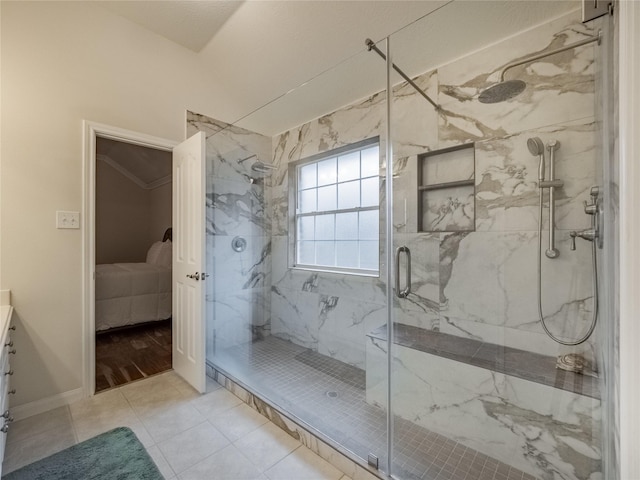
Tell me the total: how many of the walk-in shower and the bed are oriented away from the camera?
0

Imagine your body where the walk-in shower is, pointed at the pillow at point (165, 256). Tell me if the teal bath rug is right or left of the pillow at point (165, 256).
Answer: left

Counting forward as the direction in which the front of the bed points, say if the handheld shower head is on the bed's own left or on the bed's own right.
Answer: on the bed's own left

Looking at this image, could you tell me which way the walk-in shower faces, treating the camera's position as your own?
facing the viewer and to the left of the viewer

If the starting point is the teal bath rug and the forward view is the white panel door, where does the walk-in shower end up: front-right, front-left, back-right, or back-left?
front-right

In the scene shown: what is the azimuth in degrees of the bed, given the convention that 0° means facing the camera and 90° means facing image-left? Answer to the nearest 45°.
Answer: approximately 90°

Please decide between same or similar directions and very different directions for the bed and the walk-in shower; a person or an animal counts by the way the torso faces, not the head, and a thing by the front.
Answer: same or similar directions

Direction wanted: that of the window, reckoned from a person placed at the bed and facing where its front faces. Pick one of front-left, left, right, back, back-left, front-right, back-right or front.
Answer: back-left

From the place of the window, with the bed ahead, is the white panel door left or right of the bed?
left

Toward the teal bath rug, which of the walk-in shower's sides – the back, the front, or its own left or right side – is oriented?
front

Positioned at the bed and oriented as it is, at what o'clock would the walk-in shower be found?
The walk-in shower is roughly at 8 o'clock from the bed.

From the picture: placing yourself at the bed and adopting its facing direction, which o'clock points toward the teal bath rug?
The teal bath rug is roughly at 9 o'clock from the bed.
